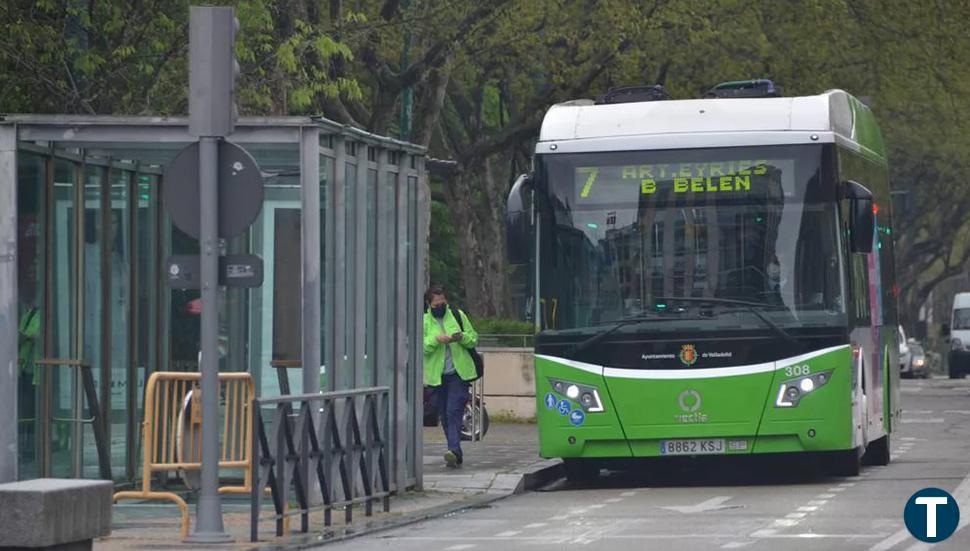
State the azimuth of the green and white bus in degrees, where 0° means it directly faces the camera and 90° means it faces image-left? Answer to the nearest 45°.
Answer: approximately 0°

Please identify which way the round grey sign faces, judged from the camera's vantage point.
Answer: facing away from the viewer

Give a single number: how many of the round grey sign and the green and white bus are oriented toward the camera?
1

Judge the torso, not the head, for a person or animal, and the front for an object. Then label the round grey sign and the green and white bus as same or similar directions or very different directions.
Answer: very different directions

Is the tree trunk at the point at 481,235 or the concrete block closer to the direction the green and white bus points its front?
the concrete block

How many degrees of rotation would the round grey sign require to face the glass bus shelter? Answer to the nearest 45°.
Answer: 0° — it already faces it

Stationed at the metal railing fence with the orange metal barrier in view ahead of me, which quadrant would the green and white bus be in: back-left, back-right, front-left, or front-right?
back-right

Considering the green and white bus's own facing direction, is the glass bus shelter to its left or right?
on its right

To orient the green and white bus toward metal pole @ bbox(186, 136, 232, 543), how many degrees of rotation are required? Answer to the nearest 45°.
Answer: approximately 45° to its right
